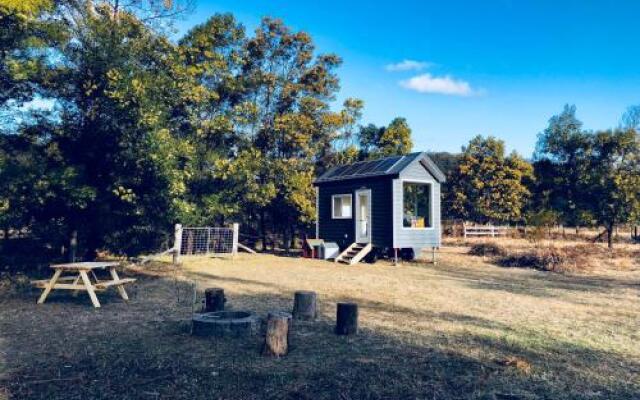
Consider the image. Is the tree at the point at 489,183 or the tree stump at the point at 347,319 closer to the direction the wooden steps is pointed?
the tree stump

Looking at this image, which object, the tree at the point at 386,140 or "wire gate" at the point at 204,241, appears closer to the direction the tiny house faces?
the wire gate

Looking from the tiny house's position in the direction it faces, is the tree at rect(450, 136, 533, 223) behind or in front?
behind

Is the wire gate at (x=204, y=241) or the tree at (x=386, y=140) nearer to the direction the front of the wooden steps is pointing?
the wire gate

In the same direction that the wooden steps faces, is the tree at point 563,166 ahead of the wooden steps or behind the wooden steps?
behind

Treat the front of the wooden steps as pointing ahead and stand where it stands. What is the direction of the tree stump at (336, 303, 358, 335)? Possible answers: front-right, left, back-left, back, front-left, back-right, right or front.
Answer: front-left

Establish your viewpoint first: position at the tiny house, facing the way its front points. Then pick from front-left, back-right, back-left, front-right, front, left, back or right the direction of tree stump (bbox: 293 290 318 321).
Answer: front-left

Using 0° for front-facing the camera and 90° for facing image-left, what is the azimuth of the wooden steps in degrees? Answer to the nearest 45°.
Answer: approximately 45°

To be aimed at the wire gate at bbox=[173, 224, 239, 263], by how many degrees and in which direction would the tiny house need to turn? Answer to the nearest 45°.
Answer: approximately 45° to its right

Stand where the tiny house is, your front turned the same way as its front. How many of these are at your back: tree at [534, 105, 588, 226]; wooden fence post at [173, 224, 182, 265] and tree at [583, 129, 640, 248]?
2

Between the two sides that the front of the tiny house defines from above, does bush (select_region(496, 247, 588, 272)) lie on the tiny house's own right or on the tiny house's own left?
on the tiny house's own left

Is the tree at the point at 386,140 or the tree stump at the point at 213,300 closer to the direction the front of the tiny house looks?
the tree stump

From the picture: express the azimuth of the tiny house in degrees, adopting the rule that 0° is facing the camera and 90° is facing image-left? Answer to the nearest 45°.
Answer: approximately 45°

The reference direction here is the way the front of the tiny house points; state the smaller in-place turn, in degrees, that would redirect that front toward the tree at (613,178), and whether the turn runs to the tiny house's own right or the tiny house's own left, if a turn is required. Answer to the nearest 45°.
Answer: approximately 180°

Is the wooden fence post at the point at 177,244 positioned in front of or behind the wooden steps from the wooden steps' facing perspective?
in front

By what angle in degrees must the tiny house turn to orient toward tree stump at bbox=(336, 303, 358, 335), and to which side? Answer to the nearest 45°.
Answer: approximately 45° to its left

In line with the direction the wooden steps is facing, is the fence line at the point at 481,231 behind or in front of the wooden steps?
behind
